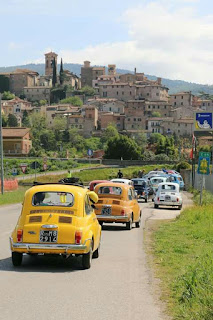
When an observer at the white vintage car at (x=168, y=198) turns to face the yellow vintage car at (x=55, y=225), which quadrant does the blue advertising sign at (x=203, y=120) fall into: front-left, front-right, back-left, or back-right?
back-left

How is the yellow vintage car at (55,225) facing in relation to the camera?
away from the camera

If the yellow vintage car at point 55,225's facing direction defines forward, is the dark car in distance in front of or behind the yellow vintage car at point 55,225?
in front

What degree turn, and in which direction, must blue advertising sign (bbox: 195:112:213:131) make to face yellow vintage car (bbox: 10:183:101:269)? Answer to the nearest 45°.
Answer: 0° — it already faces it

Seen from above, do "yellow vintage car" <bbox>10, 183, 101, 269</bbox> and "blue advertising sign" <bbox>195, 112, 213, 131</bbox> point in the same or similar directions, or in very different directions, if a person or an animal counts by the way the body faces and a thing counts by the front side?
very different directions

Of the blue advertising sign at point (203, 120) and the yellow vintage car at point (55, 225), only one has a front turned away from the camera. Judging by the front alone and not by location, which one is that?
the yellow vintage car
